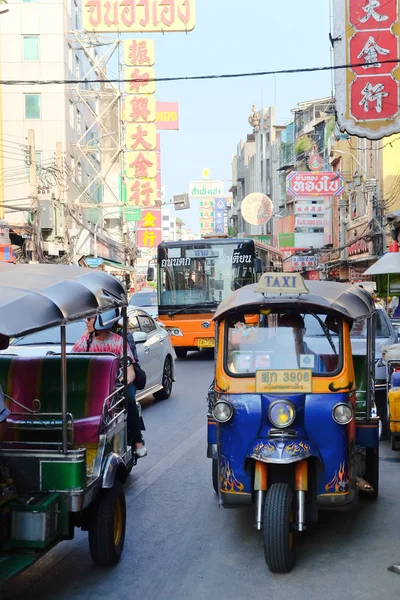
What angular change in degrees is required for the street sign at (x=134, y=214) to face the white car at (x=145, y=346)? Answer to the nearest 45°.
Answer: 0° — it already faces it

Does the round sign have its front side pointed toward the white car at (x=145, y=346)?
yes

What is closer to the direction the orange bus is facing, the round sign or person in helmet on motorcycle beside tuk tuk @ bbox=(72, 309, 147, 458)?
the person in helmet on motorcycle beside tuk tuk

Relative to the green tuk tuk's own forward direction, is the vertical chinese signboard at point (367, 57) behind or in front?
behind

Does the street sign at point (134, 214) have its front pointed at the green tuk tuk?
yes

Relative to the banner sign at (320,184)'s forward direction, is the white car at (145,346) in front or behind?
in front

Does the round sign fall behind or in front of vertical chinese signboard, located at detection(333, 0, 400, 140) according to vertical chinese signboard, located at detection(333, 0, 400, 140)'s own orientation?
behind
